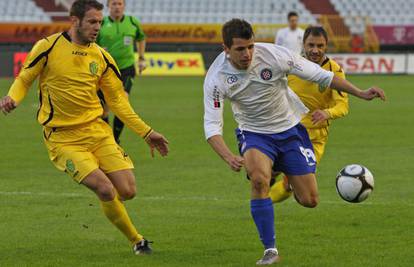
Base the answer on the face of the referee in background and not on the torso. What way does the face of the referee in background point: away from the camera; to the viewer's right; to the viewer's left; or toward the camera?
toward the camera

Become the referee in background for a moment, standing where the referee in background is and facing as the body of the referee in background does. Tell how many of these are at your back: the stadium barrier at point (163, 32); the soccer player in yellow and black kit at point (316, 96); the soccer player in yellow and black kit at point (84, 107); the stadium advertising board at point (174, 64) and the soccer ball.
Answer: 2

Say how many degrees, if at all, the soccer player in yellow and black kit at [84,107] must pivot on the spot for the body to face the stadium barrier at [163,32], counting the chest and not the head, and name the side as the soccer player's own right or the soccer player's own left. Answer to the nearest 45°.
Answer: approximately 135° to the soccer player's own left

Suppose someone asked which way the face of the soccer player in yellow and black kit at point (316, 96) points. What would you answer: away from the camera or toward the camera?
toward the camera

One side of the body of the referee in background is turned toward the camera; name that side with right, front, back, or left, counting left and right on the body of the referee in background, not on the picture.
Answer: front

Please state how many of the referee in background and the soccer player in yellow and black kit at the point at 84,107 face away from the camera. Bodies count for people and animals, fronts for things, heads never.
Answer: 0

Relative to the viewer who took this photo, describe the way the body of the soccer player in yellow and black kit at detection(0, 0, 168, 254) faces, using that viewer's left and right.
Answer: facing the viewer and to the right of the viewer

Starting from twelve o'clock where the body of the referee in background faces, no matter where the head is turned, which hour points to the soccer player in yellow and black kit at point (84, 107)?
The soccer player in yellow and black kit is roughly at 12 o'clock from the referee in background.

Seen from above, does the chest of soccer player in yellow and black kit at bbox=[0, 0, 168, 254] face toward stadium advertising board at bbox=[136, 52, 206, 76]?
no

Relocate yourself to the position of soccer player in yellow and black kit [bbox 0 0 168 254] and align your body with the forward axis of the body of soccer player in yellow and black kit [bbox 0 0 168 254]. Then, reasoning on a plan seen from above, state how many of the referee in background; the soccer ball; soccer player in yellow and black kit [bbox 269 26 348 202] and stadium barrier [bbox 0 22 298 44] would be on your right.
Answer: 0

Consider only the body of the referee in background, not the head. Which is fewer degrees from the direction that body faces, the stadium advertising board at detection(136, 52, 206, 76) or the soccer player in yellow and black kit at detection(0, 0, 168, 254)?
the soccer player in yellow and black kit

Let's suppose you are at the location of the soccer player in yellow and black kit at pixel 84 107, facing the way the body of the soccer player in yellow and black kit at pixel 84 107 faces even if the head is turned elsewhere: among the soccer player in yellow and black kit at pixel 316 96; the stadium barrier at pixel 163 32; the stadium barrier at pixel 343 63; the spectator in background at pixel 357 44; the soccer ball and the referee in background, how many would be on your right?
0

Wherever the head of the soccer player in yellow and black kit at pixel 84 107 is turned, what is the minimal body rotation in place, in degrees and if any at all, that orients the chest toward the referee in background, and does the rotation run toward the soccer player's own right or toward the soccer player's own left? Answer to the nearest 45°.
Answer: approximately 135° to the soccer player's own left

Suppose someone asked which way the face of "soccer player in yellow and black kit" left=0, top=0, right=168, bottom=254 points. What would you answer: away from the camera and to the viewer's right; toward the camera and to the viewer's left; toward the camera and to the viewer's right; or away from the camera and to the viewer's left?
toward the camera and to the viewer's right

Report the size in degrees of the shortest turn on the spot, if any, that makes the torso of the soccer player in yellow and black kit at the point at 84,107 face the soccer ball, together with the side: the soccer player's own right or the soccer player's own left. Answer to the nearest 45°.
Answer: approximately 45° to the soccer player's own left

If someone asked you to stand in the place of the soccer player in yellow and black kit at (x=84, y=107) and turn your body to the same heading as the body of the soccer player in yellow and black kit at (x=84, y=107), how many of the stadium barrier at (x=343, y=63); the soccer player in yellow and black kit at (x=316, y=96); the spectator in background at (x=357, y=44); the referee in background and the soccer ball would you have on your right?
0

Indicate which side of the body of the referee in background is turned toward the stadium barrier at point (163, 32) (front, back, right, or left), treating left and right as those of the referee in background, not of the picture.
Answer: back
